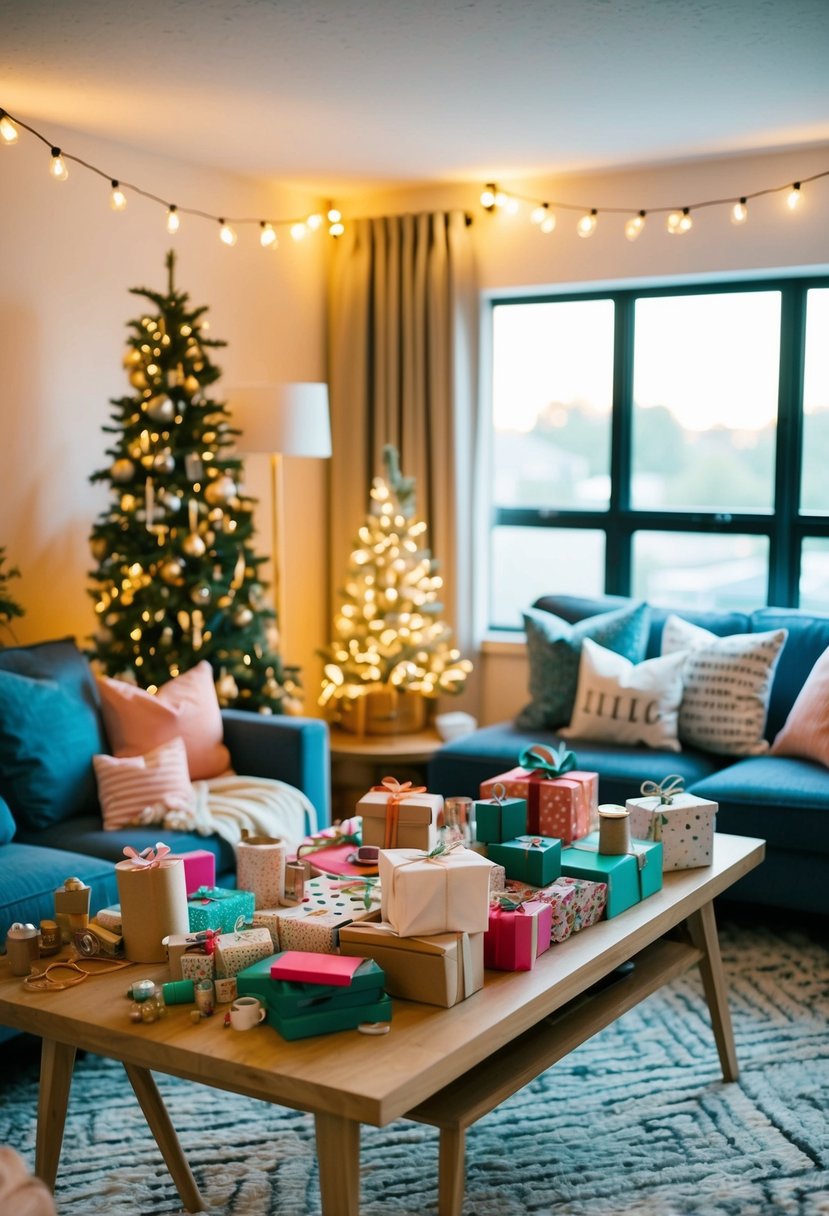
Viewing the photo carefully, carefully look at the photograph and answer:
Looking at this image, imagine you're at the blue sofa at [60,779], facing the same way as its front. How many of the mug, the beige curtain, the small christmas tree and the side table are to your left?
3

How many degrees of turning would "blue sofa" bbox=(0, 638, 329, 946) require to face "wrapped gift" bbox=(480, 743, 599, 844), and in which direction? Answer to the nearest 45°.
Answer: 0° — it already faces it

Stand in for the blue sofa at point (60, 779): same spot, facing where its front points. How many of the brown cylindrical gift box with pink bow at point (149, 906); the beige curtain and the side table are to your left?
2

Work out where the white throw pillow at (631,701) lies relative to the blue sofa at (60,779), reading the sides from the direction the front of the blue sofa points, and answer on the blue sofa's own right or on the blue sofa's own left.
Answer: on the blue sofa's own left

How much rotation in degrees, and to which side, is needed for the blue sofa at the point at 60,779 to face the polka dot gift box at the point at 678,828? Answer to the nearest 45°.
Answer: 0° — it already faces it

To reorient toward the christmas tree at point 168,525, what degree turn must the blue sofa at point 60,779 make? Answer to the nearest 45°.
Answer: approximately 90° to its left

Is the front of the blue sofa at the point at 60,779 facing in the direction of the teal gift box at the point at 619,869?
yes

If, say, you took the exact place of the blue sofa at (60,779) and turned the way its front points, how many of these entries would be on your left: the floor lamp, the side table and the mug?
2

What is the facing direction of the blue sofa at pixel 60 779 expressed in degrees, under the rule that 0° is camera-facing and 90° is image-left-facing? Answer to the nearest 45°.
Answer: approximately 315°

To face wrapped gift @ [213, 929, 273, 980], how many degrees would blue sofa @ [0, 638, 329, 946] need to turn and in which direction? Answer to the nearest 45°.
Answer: approximately 45° to its right

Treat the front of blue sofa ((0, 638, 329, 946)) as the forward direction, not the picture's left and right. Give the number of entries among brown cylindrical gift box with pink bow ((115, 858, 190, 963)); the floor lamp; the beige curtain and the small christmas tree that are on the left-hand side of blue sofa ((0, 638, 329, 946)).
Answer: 3

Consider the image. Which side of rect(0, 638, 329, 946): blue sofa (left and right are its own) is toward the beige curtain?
left

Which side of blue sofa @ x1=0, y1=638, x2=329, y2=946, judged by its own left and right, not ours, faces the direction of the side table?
left
